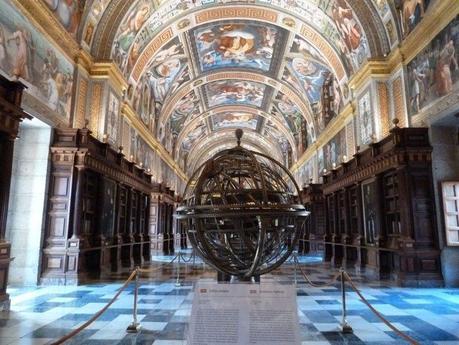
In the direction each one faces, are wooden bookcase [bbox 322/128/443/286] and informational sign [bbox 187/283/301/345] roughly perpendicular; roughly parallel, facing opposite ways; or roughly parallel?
roughly perpendicular

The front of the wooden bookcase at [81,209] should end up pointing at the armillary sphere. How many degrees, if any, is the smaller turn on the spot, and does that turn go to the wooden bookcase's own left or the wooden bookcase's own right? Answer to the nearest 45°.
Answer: approximately 45° to the wooden bookcase's own right

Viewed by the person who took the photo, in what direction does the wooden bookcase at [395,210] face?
facing the viewer and to the left of the viewer

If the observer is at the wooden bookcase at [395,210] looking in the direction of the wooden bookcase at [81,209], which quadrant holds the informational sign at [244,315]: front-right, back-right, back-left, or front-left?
front-left

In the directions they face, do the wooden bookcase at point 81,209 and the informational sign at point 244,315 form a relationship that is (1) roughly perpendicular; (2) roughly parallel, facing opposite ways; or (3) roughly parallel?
roughly perpendicular

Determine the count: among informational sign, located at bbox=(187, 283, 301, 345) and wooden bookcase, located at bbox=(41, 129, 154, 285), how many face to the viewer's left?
0

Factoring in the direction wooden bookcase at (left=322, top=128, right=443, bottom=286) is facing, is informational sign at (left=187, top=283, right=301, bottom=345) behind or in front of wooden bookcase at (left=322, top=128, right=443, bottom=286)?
in front

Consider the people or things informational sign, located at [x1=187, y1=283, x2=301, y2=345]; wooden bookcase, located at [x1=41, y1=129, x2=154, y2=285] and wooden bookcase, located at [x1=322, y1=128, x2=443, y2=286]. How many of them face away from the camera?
0

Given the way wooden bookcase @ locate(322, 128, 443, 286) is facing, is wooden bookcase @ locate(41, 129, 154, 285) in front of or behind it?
in front

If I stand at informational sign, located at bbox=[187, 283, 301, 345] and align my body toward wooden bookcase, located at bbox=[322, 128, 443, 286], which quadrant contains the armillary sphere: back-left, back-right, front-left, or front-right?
front-left

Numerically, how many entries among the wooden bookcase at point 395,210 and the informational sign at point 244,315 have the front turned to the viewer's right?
0

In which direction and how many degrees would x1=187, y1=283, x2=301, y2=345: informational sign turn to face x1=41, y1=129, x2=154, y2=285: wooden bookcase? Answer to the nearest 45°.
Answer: approximately 135° to its right

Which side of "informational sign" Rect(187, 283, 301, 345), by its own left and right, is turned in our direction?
front

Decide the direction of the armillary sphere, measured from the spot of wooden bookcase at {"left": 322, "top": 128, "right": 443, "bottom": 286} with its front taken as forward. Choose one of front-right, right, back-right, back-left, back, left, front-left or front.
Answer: front-left
